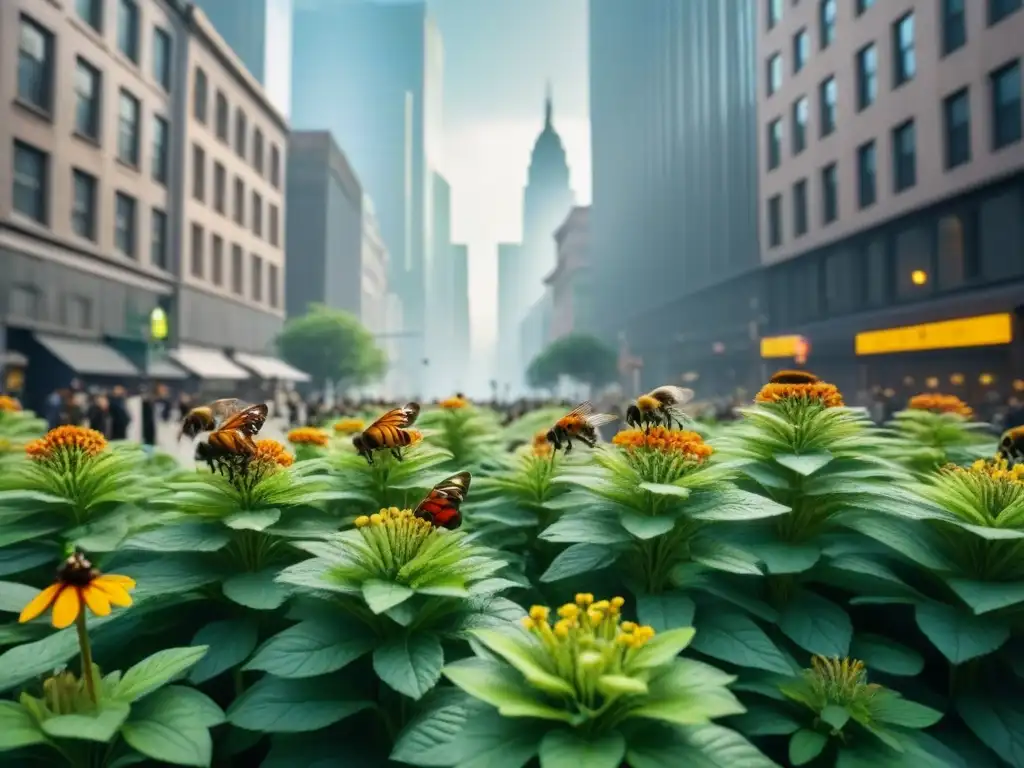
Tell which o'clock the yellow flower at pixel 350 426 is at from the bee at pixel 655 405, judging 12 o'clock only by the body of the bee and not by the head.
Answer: The yellow flower is roughly at 1 o'clock from the bee.

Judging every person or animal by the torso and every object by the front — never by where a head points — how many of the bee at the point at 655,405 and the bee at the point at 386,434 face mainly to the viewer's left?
2

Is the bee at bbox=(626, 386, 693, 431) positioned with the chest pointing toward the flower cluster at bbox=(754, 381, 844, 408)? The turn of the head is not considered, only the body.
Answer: no

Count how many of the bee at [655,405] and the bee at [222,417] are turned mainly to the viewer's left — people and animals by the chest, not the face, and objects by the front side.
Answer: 2

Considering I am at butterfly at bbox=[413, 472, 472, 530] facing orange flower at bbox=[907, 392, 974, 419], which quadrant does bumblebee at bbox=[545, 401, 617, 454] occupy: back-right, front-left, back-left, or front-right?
front-left

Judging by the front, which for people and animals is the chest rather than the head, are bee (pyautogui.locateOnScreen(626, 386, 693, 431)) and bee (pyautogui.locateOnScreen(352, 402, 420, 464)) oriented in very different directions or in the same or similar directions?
same or similar directions

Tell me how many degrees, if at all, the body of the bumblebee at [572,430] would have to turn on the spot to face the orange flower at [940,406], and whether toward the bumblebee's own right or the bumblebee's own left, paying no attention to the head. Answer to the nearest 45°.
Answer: approximately 135° to the bumblebee's own right

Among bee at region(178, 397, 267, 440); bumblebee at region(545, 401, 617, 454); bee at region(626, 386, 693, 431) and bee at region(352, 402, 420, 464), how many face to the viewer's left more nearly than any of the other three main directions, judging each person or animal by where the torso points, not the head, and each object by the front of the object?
4

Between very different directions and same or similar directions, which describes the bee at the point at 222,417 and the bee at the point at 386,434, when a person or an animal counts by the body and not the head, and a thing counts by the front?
same or similar directions

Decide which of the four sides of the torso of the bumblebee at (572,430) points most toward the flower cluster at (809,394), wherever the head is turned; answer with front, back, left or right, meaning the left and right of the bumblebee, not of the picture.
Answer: back

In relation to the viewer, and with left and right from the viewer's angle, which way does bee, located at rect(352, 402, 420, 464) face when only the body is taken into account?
facing to the left of the viewer

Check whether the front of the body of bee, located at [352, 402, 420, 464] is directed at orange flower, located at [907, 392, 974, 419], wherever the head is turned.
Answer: no

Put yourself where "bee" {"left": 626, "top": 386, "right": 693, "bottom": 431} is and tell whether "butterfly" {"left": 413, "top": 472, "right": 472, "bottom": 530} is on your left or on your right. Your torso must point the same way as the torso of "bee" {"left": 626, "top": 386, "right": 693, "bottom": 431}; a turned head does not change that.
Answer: on your left

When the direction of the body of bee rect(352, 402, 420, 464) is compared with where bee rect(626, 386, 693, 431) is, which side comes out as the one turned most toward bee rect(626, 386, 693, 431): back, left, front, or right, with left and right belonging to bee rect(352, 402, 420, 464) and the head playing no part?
back

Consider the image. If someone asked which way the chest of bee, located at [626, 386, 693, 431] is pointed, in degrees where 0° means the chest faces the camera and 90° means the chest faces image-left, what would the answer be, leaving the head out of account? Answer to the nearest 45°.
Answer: approximately 90°

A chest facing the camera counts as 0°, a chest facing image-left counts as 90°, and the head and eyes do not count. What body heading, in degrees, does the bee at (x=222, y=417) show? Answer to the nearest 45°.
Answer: approximately 90°

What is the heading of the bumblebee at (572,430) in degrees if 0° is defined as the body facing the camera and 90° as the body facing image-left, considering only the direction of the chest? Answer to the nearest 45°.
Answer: approximately 90°

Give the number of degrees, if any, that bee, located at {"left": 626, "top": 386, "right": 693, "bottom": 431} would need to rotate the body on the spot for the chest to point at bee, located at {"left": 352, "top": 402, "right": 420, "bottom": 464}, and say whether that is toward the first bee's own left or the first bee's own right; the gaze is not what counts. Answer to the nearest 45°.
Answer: approximately 45° to the first bee's own left
